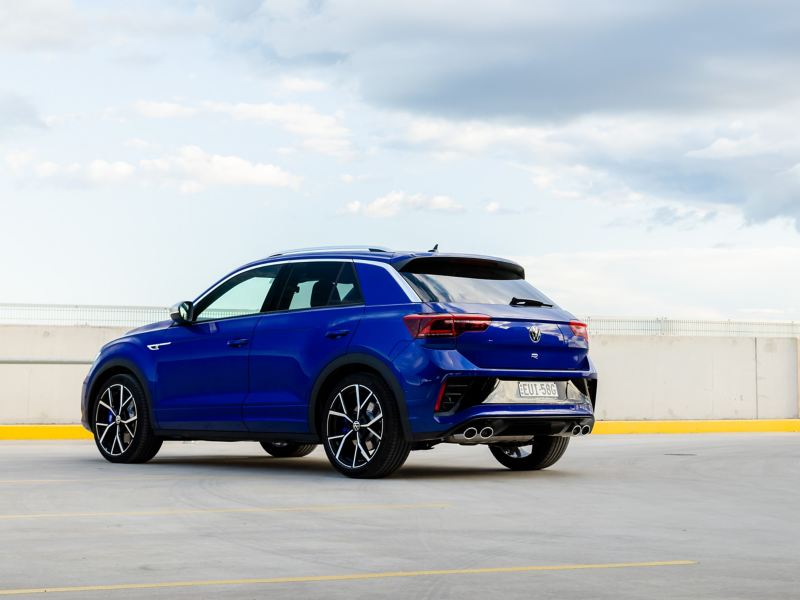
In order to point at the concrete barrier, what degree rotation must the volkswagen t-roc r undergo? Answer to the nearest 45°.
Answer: approximately 90° to its right

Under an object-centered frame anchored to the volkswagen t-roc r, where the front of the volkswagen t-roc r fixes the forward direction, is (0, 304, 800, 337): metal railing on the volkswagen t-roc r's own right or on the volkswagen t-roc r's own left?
on the volkswagen t-roc r's own right

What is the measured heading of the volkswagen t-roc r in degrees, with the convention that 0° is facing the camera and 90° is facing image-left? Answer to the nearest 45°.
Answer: approximately 135°
